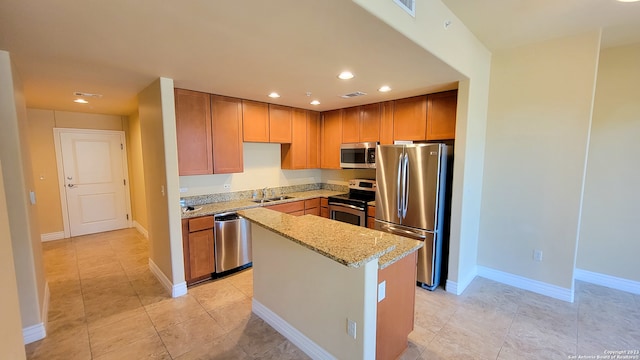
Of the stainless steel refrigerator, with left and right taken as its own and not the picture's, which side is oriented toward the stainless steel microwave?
right

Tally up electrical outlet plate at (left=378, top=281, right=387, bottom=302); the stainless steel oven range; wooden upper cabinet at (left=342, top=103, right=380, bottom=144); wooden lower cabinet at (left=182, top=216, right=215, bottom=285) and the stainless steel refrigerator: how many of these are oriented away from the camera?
0

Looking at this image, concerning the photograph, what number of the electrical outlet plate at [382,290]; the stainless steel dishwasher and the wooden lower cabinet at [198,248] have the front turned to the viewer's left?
0

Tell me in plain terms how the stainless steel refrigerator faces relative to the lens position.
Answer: facing the viewer and to the left of the viewer

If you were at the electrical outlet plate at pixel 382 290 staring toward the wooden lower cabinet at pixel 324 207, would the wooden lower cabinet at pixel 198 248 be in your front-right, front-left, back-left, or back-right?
front-left

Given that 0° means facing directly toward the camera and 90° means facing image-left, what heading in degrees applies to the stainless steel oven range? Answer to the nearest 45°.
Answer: approximately 45°

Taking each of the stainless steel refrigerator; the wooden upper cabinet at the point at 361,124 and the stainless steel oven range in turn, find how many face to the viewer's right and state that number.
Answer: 0

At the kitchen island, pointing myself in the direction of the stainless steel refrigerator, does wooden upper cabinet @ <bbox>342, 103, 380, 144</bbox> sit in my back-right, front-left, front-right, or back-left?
front-left

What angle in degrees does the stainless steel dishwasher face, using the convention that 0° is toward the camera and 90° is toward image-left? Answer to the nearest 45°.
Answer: approximately 315°

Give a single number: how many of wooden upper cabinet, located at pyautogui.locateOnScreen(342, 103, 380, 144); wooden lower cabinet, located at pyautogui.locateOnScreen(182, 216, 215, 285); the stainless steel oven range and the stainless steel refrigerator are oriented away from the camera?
0

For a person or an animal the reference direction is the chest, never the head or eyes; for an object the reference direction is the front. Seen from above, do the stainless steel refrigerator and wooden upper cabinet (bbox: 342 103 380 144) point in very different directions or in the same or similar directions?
same or similar directions

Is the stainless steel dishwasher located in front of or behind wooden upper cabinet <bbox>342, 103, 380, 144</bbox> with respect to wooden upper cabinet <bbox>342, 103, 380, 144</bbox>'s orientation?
in front

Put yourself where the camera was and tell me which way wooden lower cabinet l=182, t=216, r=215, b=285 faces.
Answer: facing the viewer and to the right of the viewer

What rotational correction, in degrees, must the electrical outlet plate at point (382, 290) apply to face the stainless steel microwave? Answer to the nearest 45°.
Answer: approximately 135° to its left

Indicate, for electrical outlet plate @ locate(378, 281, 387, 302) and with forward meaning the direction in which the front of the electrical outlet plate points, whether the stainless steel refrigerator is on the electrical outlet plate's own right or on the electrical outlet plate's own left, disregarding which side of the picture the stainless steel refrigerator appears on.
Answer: on the electrical outlet plate's own left

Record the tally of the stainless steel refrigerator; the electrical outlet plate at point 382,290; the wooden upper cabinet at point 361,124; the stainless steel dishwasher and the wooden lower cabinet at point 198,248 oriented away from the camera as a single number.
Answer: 0

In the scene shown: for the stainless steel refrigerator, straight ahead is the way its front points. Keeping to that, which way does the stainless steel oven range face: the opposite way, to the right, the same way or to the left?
the same way

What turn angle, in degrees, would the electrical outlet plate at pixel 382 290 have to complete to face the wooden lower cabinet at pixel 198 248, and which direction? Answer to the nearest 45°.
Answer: approximately 135° to its right

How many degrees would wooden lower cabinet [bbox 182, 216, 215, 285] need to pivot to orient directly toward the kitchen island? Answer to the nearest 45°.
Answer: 0° — it already faces it
